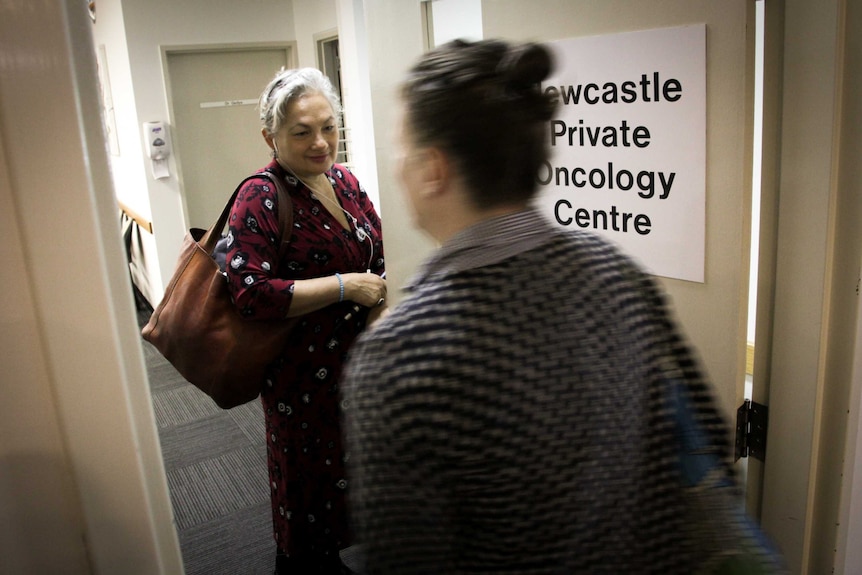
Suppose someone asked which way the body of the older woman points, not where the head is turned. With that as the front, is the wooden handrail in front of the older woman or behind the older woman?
behind

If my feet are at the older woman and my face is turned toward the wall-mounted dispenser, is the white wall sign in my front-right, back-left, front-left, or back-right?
back-right

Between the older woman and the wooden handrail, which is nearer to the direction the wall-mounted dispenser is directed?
the older woman

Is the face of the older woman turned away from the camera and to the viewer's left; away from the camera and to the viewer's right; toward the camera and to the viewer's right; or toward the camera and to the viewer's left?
toward the camera and to the viewer's right

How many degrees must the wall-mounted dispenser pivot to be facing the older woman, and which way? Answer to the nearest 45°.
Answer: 0° — it already faces them
